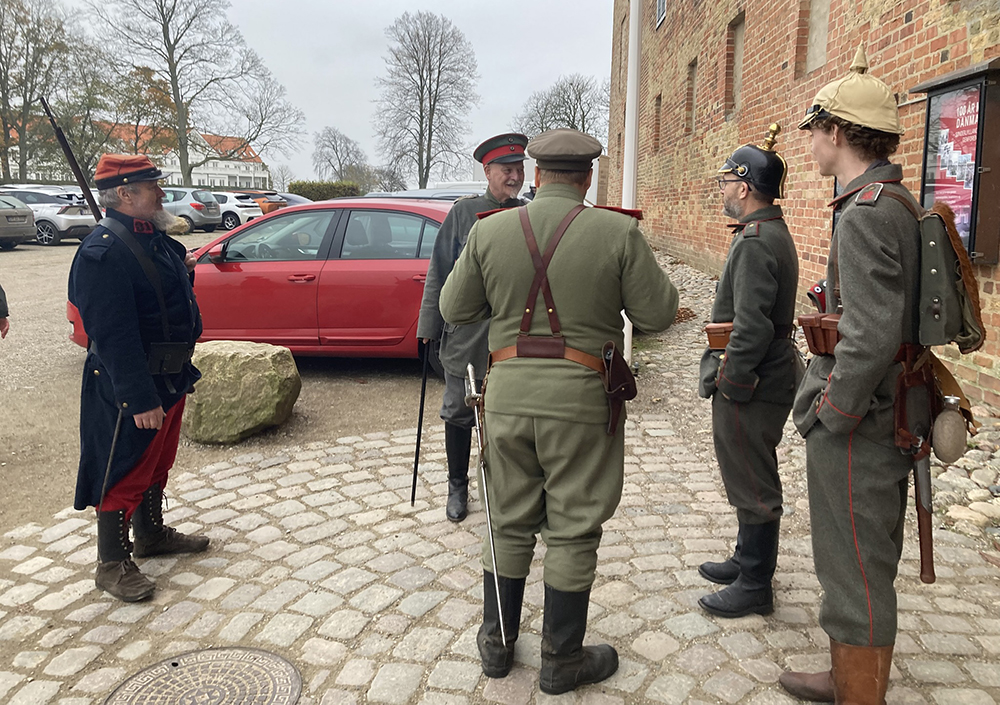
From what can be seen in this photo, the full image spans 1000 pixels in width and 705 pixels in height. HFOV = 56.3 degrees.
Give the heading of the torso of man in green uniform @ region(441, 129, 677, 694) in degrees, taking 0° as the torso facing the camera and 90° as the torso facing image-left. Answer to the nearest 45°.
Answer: approximately 180°

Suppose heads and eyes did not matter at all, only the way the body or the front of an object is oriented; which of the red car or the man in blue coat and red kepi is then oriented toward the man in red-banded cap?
the man in blue coat and red kepi

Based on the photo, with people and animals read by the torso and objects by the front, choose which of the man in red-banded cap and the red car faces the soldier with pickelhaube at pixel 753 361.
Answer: the man in red-banded cap

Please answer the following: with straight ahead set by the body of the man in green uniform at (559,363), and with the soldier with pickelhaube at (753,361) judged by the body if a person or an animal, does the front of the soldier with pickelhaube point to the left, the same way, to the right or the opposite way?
to the left

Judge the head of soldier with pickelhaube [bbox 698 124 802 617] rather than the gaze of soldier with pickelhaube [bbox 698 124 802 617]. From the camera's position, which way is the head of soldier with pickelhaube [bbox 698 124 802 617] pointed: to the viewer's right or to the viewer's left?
to the viewer's left

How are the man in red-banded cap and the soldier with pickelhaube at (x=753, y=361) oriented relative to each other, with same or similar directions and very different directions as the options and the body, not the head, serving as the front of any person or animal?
very different directions

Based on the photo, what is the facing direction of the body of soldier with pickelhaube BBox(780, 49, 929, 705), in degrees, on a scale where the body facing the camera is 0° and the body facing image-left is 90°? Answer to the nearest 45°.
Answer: approximately 90°

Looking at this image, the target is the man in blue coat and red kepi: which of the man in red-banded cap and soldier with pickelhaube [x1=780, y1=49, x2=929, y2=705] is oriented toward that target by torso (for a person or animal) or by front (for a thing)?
the soldier with pickelhaube

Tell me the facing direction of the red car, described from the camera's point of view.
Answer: facing to the left of the viewer

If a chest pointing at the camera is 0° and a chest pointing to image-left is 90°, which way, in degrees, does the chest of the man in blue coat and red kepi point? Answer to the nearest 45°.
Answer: approximately 270°
